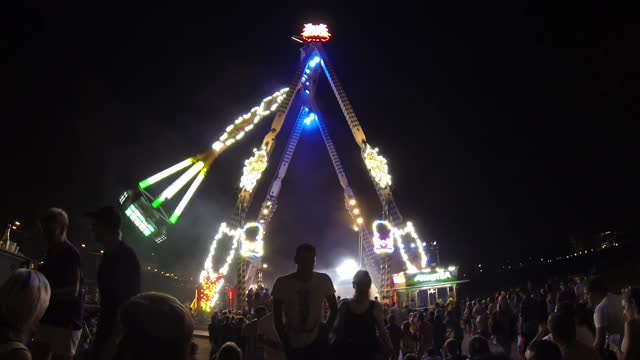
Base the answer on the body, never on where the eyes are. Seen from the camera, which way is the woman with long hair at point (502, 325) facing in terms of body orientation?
away from the camera

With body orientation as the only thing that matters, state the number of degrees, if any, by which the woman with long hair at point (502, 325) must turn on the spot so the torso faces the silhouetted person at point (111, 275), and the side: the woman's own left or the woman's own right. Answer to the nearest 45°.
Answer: approximately 180°

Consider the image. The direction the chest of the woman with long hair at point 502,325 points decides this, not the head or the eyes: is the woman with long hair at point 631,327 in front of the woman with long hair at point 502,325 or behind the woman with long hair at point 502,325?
behind

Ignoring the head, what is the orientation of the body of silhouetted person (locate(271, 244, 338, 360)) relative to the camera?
away from the camera

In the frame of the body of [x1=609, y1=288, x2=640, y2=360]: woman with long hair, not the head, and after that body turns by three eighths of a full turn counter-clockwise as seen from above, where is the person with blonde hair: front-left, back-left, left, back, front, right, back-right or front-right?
right

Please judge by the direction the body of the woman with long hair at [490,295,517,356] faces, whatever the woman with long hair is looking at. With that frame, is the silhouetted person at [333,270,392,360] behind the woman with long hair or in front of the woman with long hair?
behind

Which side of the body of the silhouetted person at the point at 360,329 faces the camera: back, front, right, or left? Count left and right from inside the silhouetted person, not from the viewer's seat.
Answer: back

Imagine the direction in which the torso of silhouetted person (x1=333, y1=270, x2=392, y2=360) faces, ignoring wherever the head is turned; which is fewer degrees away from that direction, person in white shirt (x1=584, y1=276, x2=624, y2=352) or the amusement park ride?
the amusement park ride

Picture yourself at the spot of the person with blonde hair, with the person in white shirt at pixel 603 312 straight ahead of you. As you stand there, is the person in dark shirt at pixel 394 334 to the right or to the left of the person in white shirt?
left

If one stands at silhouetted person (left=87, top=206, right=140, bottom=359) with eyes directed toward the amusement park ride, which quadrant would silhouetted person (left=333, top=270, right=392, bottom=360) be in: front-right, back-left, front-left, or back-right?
front-right
